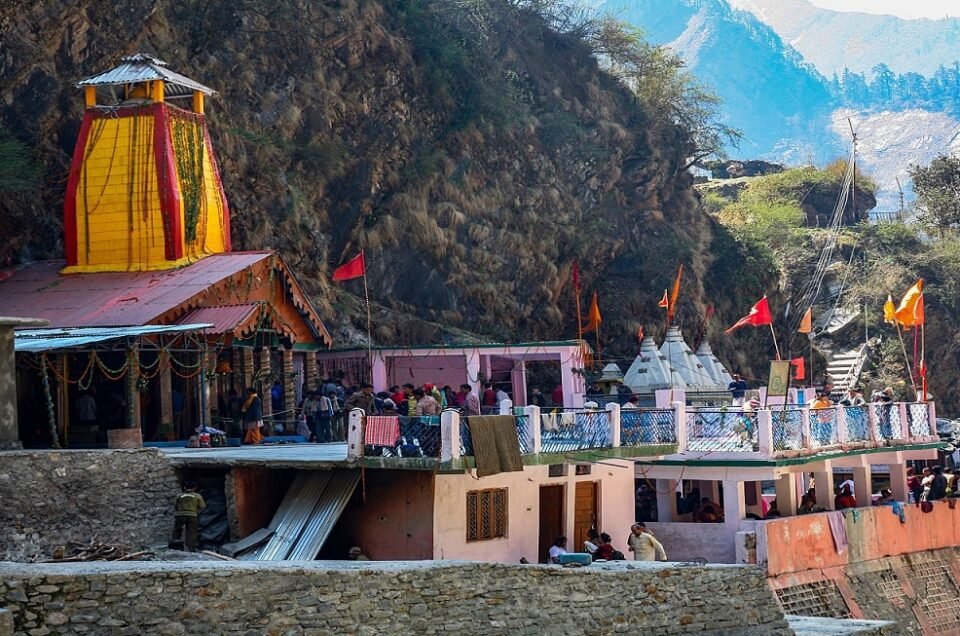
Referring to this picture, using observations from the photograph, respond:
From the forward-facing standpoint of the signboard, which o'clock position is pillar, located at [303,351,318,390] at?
The pillar is roughly at 3 o'clock from the signboard.

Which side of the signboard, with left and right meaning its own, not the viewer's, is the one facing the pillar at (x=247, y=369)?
right

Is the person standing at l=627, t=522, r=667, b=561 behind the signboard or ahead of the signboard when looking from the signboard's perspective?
ahead

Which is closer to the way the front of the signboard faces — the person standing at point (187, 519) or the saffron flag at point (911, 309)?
the person standing

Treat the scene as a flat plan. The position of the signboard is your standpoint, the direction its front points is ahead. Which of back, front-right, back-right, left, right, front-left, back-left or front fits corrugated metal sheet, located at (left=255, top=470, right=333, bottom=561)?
front-right

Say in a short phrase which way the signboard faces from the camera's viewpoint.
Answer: facing the viewer

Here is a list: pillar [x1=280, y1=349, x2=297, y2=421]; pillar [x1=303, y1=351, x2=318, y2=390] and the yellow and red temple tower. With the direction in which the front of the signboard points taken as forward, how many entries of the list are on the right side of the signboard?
3

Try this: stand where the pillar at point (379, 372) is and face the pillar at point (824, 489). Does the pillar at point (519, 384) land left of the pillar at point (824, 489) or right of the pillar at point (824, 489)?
left
